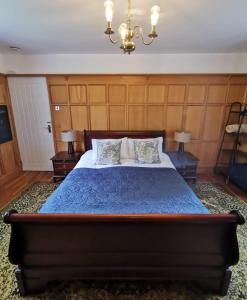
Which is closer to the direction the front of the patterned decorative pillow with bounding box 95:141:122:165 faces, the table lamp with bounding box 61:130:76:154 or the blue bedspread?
the blue bedspread

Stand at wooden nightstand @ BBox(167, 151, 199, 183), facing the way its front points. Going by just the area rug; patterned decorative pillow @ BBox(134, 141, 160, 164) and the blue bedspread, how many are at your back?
0

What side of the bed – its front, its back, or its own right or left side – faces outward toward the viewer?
front

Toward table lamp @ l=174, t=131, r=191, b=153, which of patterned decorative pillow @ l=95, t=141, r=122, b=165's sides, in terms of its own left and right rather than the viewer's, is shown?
left

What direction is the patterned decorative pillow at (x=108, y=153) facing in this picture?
toward the camera

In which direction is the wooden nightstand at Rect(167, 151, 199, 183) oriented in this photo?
toward the camera

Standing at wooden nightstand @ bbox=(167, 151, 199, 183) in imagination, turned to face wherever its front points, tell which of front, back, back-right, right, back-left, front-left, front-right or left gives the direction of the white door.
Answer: right

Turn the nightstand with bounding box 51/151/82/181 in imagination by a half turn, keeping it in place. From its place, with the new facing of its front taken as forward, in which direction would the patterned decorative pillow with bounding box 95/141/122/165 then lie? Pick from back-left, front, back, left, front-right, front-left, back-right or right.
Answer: back-right

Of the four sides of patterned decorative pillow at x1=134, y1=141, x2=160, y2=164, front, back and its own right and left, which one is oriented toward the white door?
right

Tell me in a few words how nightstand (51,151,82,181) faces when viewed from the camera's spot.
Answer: facing the viewer

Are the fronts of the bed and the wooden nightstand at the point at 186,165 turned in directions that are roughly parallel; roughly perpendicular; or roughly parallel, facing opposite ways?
roughly parallel

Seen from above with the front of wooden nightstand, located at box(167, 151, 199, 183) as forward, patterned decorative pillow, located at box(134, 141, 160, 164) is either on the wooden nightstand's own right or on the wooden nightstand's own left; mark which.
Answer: on the wooden nightstand's own right

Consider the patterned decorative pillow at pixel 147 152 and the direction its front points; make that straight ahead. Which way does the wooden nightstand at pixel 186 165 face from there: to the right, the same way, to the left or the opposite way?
the same way

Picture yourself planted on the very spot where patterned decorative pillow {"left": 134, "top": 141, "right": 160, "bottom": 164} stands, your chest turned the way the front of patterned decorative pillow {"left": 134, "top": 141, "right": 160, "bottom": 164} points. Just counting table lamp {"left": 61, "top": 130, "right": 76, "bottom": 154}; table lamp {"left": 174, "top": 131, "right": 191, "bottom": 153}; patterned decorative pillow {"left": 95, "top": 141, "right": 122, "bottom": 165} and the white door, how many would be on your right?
3

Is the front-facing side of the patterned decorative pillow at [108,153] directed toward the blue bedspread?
yes

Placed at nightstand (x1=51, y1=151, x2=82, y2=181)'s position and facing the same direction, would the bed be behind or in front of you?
in front

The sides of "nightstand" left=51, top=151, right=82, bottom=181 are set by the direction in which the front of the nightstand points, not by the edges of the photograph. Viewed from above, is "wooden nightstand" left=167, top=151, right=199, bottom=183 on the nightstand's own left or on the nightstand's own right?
on the nightstand's own left

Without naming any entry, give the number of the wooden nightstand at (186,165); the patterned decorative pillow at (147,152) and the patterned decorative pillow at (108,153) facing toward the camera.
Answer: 3
